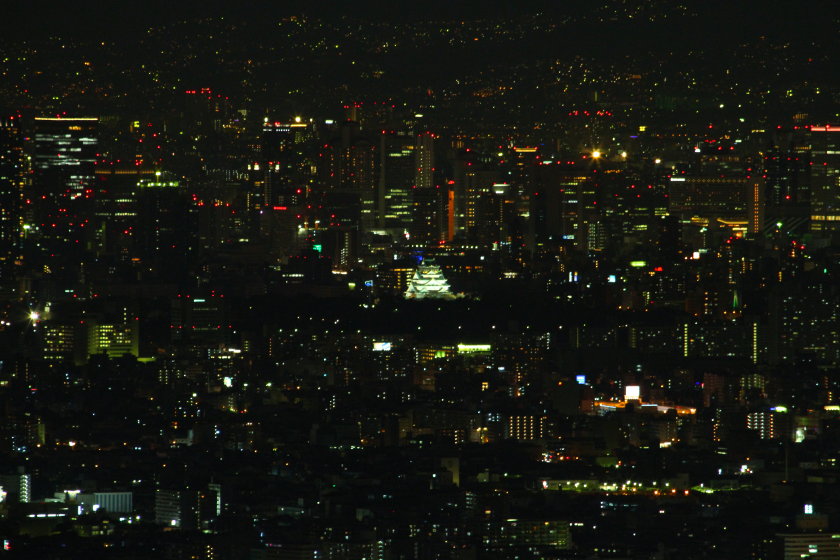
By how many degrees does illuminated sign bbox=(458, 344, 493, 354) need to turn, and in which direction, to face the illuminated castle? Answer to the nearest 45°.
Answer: approximately 180°

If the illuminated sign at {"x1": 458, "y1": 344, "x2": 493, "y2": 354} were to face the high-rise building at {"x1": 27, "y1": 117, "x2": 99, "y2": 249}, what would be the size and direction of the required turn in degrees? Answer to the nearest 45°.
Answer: approximately 135° to its right

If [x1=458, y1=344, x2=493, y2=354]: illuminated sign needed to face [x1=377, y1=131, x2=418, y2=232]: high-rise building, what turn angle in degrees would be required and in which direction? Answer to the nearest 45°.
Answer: approximately 180°

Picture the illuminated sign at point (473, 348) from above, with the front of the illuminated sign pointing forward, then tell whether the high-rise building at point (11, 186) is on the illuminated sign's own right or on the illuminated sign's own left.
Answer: on the illuminated sign's own right

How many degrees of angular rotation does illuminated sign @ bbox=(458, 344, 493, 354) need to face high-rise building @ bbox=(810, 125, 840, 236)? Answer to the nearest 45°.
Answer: approximately 135° to its left

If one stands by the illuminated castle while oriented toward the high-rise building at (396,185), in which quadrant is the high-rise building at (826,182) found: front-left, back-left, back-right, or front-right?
front-right

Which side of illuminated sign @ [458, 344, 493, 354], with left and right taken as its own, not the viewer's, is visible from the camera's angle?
front
